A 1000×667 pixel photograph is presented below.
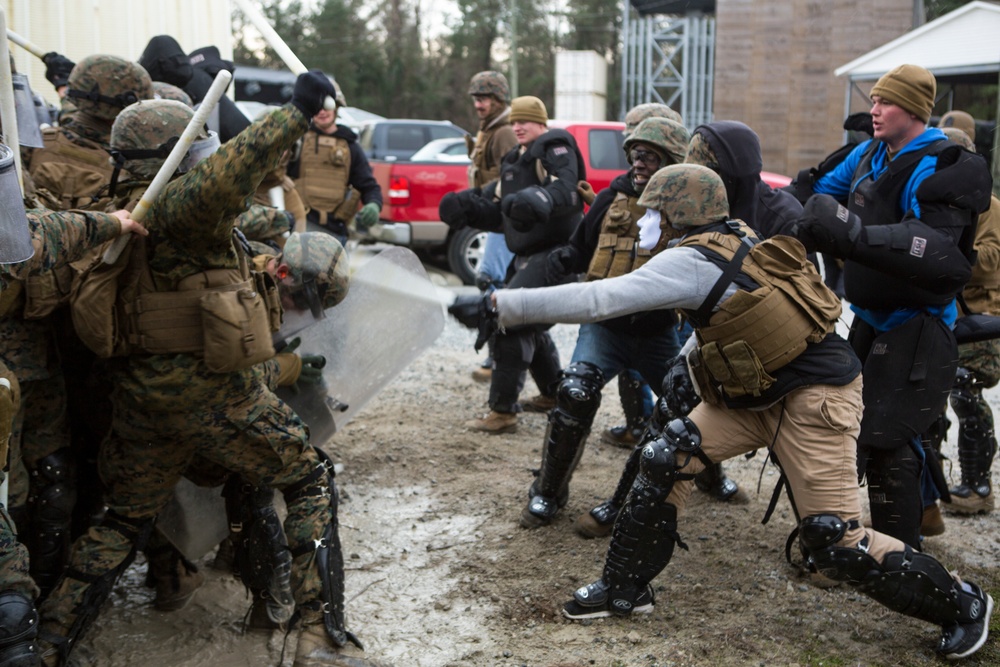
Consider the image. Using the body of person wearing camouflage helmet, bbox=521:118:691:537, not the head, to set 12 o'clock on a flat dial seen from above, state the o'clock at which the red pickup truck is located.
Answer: The red pickup truck is roughly at 4 o'clock from the person wearing camouflage helmet.

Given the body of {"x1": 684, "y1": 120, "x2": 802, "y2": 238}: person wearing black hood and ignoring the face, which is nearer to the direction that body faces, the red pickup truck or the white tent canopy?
the red pickup truck

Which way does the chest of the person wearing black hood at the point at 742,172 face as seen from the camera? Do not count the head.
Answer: to the viewer's left

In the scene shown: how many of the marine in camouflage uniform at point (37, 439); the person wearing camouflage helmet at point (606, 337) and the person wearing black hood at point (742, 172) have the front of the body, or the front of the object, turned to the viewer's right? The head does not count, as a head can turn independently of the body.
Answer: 1

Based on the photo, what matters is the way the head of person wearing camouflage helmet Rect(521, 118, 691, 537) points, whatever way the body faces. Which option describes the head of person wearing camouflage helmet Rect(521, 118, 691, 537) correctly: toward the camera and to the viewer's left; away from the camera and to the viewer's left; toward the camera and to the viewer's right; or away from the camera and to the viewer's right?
toward the camera and to the viewer's left

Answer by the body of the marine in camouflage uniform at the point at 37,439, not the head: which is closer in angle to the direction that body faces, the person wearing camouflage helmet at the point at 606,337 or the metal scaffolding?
the person wearing camouflage helmet

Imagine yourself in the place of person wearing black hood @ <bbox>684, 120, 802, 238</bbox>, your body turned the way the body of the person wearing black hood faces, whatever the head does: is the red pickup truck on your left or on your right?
on your right

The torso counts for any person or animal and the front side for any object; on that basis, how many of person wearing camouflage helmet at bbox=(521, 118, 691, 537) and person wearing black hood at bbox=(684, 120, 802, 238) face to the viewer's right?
0

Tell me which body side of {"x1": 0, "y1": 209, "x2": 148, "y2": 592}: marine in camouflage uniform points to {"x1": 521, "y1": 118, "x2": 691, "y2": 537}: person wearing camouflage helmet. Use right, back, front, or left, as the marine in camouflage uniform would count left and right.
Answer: front

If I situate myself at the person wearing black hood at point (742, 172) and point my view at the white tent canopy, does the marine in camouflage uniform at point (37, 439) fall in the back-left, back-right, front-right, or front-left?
back-left

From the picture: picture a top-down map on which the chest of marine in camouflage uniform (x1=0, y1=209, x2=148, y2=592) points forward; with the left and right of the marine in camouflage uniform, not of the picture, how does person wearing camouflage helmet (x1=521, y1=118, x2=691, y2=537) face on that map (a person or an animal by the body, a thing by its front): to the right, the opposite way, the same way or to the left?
the opposite way

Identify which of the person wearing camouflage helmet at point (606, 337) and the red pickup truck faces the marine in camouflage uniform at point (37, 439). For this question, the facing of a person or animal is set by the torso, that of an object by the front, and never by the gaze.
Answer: the person wearing camouflage helmet

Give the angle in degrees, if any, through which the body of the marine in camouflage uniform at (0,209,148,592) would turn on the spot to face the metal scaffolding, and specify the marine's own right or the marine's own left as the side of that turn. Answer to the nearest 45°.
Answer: approximately 45° to the marine's own left

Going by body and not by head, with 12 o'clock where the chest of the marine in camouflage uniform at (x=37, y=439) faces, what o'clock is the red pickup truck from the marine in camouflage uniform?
The red pickup truck is roughly at 10 o'clock from the marine in camouflage uniform.

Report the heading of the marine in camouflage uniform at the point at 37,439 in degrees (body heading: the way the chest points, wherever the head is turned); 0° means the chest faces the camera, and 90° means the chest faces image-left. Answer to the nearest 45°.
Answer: approximately 270°
